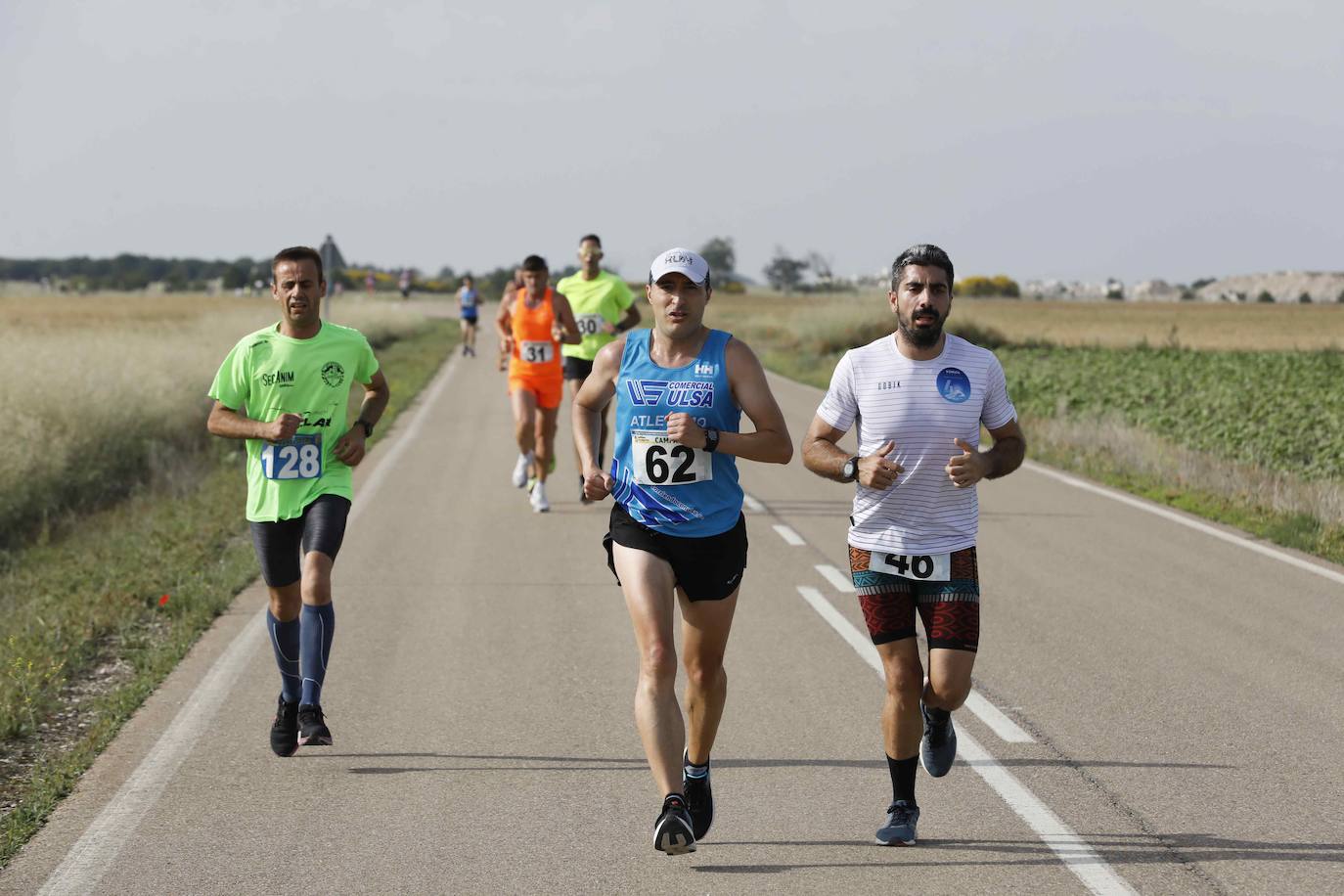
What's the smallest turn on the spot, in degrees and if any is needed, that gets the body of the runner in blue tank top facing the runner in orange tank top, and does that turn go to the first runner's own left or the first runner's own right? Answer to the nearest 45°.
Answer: approximately 180°

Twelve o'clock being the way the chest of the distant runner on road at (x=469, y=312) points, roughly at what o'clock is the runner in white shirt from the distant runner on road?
The runner in white shirt is roughly at 12 o'clock from the distant runner on road.

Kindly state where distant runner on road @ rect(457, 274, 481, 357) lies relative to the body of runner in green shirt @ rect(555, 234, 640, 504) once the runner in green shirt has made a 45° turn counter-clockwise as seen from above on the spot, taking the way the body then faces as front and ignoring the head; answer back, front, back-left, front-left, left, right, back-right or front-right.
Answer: back-left

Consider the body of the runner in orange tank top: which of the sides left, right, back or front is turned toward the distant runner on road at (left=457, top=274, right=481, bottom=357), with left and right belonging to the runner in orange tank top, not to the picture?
back

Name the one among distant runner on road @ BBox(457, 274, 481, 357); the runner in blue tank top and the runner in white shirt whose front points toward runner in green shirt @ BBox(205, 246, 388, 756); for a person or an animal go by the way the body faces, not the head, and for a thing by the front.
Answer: the distant runner on road

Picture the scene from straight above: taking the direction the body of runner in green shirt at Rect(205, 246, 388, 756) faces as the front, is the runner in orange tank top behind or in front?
behind

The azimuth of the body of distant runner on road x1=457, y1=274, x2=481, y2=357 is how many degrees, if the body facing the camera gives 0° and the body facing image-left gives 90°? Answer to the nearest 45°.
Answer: approximately 0°

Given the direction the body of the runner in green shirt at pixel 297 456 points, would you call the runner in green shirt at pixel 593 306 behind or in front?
behind
